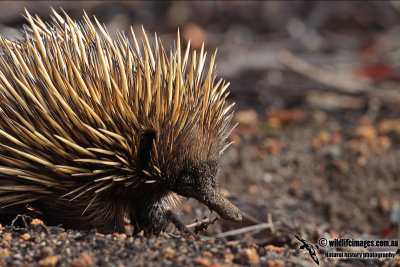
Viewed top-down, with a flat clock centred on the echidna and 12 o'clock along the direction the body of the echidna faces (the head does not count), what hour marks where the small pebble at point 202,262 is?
The small pebble is roughly at 1 o'clock from the echidna.

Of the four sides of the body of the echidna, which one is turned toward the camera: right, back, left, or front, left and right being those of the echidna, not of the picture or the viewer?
right
